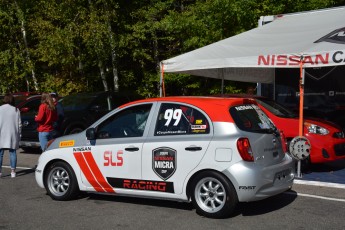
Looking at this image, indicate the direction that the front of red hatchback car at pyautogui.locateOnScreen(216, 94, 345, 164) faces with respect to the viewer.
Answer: facing the viewer and to the right of the viewer

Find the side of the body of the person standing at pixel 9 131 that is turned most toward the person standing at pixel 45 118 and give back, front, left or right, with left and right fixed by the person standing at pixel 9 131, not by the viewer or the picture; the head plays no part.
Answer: right

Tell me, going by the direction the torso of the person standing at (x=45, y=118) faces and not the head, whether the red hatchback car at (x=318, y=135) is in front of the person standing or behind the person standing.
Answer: behind

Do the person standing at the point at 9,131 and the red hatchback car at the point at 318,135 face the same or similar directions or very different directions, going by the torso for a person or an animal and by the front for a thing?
very different directions

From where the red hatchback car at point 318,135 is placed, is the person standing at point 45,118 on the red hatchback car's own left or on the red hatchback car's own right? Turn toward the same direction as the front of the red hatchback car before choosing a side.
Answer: on the red hatchback car's own right

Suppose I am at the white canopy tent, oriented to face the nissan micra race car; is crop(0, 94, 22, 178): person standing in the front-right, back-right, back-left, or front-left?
front-right

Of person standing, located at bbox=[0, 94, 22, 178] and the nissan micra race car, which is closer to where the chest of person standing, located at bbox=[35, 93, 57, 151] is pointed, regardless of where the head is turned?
the person standing

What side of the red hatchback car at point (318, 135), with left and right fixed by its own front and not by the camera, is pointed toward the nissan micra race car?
right

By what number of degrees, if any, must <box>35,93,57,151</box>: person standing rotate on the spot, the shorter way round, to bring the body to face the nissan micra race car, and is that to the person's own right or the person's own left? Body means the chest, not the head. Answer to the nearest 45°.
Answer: approximately 180°

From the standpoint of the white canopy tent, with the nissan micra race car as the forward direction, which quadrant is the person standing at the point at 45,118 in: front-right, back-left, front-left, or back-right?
front-right

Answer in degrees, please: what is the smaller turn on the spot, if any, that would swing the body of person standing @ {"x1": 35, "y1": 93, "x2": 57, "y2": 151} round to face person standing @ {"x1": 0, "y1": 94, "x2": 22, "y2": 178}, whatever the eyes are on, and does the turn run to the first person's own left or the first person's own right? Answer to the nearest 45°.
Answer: approximately 45° to the first person's own left

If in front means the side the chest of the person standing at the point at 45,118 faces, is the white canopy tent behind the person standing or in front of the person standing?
behind

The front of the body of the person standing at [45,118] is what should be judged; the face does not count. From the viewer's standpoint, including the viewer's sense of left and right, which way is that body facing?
facing away from the viewer and to the left of the viewer
